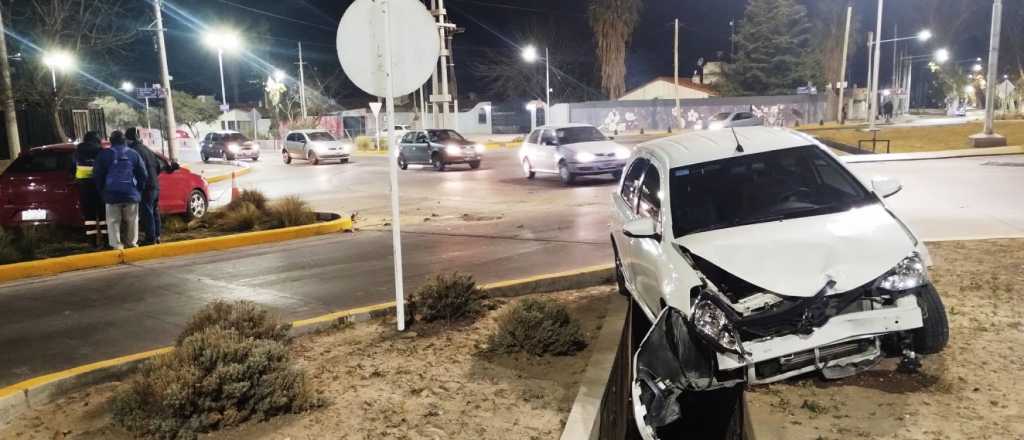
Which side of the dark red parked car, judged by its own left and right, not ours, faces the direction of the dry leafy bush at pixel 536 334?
right

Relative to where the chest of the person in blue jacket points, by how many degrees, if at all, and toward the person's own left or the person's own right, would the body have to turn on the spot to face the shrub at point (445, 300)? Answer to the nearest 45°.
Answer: approximately 135° to the person's own right

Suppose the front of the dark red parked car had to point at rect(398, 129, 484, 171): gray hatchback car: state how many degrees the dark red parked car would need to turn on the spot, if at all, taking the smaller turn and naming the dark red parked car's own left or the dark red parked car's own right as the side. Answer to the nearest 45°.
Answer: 0° — it already faces it

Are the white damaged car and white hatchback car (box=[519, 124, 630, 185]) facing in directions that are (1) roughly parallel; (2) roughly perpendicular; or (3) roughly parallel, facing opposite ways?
roughly parallel

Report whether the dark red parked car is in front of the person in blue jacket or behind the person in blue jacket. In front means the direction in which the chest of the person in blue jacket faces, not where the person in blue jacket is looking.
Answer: in front

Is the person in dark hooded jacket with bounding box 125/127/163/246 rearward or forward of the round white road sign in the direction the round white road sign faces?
forward

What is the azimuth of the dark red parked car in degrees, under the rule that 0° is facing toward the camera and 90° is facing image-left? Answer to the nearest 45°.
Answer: approximately 225°

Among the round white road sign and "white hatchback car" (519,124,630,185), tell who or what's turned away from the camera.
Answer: the round white road sign

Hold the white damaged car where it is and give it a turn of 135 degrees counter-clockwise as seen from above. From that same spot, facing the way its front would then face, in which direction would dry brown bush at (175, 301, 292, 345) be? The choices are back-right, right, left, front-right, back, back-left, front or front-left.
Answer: left

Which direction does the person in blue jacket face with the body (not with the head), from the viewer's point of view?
away from the camera

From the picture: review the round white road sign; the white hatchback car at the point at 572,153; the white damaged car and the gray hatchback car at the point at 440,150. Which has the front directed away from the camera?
the round white road sign

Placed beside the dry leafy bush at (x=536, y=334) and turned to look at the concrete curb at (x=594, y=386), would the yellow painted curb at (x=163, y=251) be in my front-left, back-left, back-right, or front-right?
back-right

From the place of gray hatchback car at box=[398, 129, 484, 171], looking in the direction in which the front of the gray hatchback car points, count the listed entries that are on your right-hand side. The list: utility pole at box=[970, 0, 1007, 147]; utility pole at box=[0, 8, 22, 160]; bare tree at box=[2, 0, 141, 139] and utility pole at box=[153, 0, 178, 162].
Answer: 3

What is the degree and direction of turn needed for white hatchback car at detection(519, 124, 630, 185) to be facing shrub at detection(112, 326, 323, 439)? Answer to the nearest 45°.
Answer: approximately 45° to its right

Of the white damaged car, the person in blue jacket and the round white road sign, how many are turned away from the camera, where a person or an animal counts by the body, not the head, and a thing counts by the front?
2

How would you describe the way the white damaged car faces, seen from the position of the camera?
facing the viewer and to the right of the viewer

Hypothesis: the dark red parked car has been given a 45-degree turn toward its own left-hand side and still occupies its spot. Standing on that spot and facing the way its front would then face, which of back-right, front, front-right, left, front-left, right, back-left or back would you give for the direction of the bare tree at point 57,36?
front

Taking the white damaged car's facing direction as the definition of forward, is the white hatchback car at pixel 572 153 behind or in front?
behind

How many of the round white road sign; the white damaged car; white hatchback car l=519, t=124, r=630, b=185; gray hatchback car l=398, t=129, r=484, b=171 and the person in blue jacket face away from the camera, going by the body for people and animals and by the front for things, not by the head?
2

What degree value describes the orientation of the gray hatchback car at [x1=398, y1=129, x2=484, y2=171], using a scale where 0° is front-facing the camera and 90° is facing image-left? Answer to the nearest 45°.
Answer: approximately 315°

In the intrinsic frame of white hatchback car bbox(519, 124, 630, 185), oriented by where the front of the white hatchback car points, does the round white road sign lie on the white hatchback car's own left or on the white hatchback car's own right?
on the white hatchback car's own right
